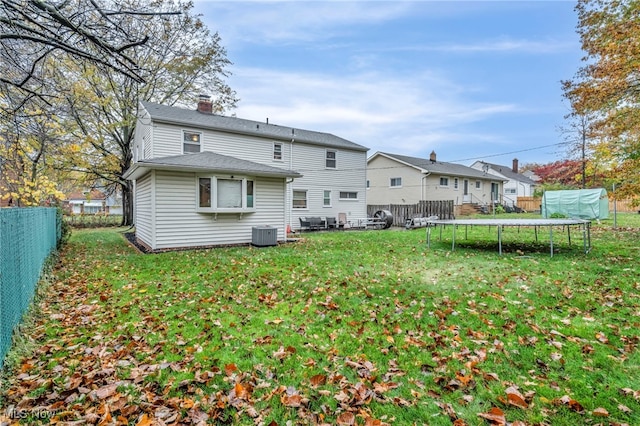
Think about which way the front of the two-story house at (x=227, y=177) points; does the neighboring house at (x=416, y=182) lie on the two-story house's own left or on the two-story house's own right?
on the two-story house's own right

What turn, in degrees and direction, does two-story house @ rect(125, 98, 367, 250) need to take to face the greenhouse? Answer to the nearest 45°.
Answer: approximately 135° to its right

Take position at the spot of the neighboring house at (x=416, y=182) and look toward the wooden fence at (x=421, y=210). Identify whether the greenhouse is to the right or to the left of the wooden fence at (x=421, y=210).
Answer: left

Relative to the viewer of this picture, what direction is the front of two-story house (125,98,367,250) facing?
facing away from the viewer and to the left of the viewer
